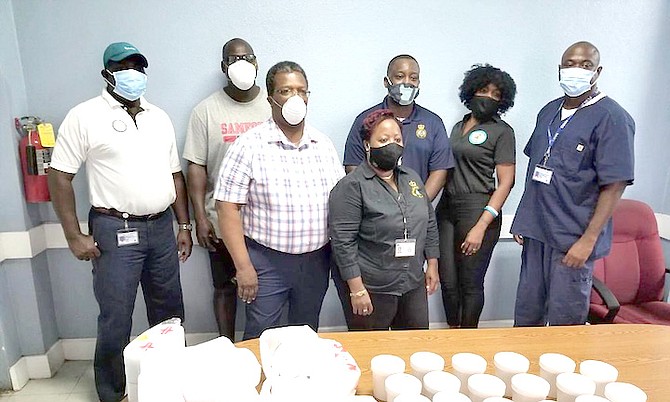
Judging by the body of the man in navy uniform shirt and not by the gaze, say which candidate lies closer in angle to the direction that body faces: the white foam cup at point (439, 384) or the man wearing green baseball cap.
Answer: the white foam cup

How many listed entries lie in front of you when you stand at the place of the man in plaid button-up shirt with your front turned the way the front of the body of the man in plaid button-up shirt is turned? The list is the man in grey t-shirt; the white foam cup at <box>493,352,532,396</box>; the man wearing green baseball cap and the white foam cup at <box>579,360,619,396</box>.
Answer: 2

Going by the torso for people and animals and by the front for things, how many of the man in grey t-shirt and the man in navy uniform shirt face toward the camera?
2

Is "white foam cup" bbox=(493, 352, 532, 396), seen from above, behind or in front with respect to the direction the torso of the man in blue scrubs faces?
in front

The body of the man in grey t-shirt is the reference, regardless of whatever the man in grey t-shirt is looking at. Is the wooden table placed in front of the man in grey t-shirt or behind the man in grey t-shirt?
in front

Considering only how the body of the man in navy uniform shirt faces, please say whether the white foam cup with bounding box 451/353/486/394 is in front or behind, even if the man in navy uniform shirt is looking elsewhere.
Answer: in front

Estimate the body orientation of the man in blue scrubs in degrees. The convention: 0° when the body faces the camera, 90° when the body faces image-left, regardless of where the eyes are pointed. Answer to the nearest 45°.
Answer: approximately 45°

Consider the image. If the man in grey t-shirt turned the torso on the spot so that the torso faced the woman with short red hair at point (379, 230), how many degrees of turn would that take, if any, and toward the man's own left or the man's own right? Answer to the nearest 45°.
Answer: approximately 45° to the man's own left

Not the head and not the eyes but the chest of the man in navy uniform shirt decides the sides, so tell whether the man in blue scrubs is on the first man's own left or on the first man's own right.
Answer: on the first man's own left

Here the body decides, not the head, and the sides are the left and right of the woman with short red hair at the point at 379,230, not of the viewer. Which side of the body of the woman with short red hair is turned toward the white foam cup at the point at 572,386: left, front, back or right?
front
